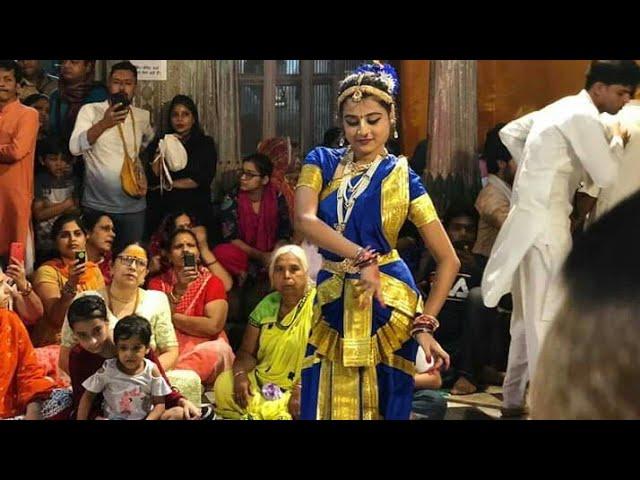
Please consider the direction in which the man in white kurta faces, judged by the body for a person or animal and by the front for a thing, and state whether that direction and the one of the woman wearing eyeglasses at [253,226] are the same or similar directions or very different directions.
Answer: very different directions

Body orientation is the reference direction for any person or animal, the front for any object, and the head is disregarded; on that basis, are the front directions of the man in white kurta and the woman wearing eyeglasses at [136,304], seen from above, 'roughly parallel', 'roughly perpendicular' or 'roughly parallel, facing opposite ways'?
roughly perpendicular

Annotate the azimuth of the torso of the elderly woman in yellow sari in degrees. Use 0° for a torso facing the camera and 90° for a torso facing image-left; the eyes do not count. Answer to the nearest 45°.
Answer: approximately 0°
